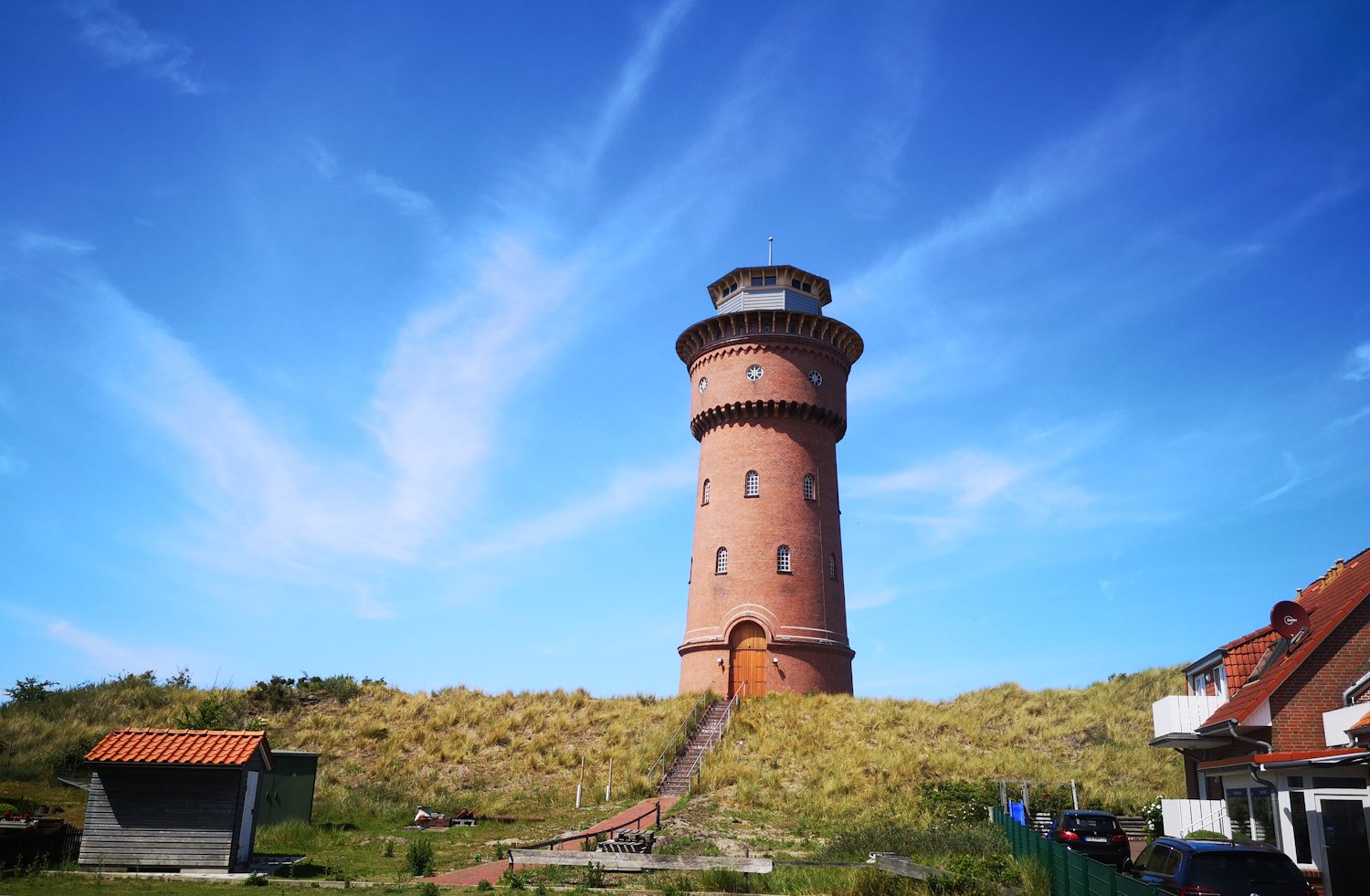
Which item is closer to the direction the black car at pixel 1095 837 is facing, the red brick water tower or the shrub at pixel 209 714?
the red brick water tower

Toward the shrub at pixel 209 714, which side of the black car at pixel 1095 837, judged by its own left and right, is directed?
left

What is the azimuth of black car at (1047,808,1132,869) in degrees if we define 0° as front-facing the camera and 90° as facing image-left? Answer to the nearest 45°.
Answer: approximately 180°

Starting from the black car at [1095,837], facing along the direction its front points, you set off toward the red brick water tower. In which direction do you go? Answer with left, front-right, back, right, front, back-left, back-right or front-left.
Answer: front-left

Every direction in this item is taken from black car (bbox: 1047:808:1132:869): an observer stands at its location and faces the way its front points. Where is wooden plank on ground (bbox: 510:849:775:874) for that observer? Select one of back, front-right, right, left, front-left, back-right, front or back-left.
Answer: back-left

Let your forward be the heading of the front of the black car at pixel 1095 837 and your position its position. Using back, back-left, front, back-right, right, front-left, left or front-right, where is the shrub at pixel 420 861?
back-left

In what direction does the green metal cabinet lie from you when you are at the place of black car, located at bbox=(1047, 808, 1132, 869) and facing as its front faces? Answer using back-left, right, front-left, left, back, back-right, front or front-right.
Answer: left

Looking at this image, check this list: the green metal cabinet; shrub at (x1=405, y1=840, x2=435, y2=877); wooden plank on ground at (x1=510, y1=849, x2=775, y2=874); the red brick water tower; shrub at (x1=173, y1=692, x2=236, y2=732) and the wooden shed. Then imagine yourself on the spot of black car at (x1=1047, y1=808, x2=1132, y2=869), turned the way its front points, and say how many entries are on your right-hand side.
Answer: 0

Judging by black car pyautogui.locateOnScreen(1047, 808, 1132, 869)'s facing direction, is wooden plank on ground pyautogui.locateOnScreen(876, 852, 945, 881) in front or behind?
behind

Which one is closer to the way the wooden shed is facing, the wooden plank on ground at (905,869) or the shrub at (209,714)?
the wooden plank on ground
